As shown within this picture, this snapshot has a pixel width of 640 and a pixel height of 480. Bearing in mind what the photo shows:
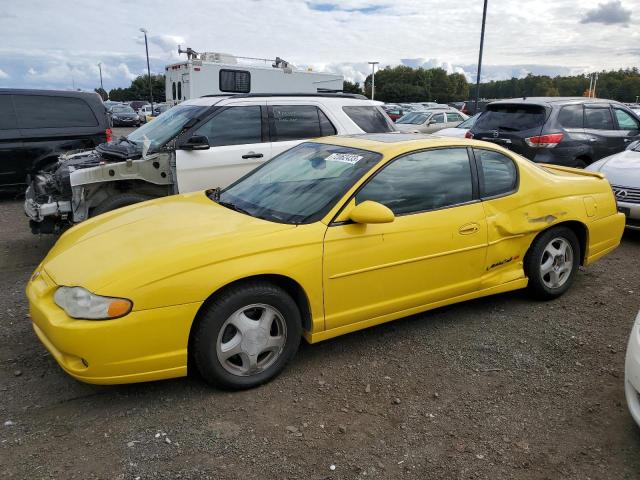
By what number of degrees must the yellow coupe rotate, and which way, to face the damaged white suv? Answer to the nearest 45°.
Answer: approximately 90° to its right

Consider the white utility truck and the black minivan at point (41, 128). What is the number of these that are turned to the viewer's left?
1

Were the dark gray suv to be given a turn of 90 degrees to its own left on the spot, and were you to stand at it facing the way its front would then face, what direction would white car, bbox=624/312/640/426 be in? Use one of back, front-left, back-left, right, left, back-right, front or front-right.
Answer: back-left

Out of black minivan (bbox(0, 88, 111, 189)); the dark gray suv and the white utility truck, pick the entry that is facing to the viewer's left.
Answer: the black minivan

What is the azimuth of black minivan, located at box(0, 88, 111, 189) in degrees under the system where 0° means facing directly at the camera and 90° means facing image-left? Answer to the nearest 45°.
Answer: approximately 90°

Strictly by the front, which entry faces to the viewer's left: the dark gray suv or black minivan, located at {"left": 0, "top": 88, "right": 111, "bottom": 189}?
the black minivan

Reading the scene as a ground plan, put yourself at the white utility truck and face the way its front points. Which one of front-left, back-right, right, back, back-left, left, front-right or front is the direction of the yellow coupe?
back-right

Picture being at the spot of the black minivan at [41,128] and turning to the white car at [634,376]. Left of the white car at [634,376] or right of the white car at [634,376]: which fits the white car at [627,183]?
left

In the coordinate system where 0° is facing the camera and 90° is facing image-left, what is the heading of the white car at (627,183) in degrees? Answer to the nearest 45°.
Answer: approximately 45°

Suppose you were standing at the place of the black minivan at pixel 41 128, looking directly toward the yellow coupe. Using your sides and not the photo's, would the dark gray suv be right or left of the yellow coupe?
left

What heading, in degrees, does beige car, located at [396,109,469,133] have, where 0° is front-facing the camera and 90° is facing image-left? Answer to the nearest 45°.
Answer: approximately 45°

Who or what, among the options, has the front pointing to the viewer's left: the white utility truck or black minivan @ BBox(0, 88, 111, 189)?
the black minivan
